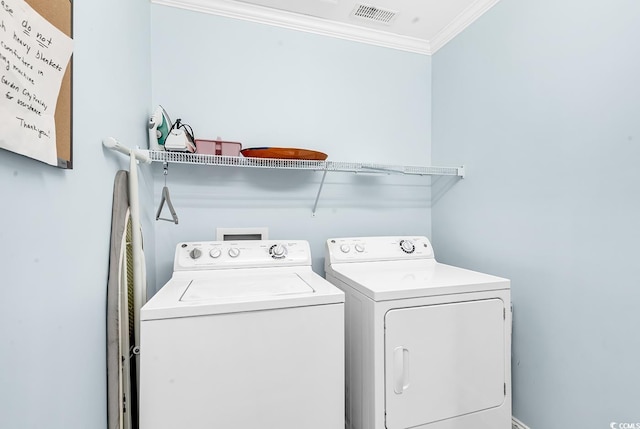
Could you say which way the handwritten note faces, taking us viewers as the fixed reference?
facing the viewer and to the right of the viewer

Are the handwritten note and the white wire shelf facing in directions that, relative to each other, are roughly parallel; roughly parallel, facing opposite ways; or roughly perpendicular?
roughly perpendicular

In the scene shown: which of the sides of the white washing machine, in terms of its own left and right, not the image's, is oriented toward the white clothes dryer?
left

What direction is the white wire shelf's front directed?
toward the camera

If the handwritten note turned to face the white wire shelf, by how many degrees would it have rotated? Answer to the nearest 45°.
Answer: approximately 90° to its left

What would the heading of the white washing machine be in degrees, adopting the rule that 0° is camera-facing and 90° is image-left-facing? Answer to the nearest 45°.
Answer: approximately 0°

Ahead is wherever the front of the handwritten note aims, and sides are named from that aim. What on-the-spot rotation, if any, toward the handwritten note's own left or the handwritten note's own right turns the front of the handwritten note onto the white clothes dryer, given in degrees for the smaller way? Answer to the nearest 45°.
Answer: approximately 45° to the handwritten note's own left

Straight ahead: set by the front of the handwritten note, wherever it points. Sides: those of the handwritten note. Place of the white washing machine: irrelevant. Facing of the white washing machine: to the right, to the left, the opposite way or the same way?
to the right

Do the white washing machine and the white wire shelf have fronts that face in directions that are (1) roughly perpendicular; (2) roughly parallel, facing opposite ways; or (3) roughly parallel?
roughly parallel
